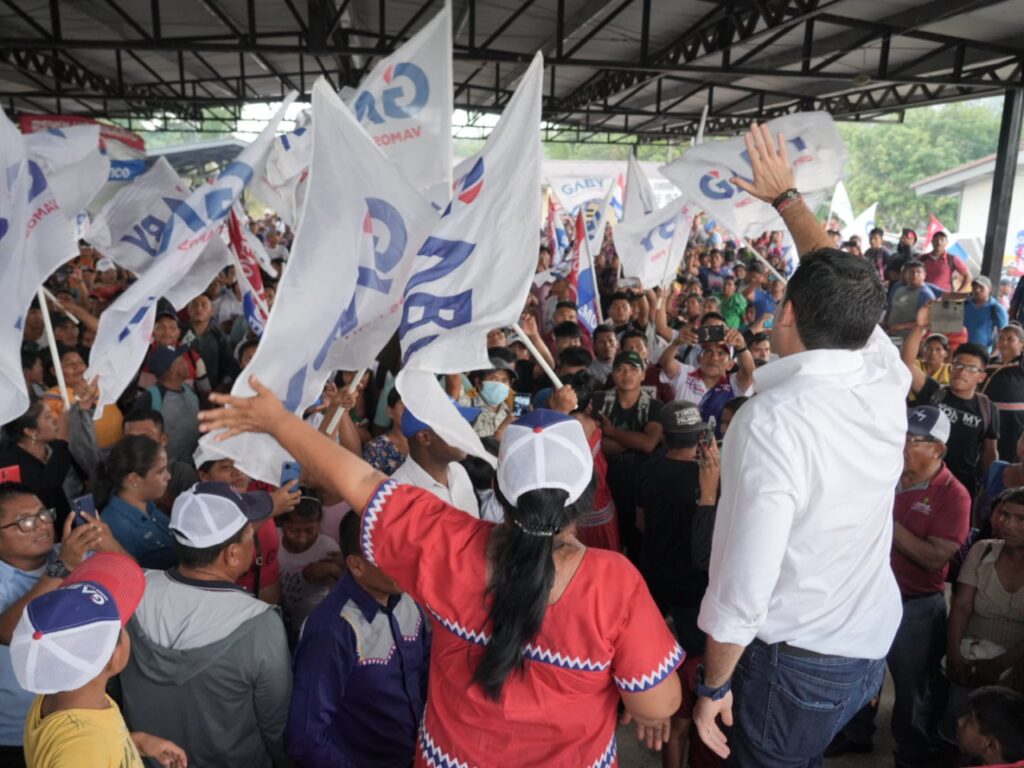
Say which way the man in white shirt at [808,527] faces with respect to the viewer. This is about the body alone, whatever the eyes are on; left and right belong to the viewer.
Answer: facing away from the viewer and to the left of the viewer

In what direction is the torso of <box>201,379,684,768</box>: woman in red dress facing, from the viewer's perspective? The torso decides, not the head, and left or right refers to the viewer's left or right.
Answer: facing away from the viewer

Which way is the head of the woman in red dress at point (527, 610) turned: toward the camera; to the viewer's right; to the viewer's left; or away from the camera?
away from the camera

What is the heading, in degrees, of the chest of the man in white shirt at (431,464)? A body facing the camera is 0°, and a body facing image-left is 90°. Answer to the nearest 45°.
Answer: approximately 315°

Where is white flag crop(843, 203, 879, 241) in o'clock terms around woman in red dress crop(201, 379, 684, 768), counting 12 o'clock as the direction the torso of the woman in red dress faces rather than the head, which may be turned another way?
The white flag is roughly at 1 o'clock from the woman in red dress.

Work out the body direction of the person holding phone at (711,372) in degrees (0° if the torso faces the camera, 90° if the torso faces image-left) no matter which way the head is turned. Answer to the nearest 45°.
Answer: approximately 0°
